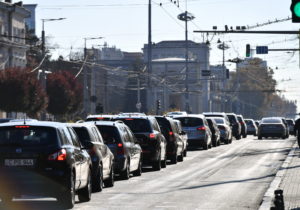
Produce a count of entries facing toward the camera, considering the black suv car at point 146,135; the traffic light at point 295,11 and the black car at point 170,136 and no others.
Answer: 1

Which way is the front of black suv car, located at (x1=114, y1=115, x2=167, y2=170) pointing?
away from the camera

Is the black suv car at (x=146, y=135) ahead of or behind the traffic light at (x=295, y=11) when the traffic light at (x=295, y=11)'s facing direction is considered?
behind

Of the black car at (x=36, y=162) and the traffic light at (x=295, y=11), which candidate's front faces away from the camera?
the black car

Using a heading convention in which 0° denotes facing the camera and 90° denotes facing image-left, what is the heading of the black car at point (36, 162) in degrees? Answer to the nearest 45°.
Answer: approximately 180°

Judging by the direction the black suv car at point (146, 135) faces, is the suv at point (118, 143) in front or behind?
behind

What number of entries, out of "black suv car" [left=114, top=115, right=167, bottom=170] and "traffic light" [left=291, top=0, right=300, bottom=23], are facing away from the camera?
1

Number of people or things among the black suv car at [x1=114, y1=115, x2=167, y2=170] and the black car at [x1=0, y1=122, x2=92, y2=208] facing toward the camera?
0

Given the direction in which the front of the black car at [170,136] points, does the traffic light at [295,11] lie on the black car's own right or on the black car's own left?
on the black car's own right

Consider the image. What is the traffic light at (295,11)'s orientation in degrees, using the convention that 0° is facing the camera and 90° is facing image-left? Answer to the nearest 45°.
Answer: approximately 0°
